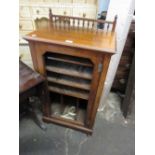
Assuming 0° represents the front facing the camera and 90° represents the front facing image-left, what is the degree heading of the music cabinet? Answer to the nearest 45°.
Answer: approximately 0°

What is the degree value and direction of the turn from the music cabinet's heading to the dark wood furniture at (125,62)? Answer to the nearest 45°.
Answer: approximately 135° to its left
